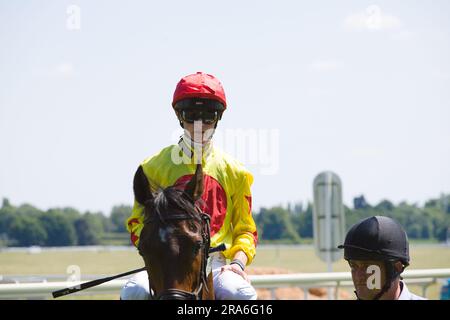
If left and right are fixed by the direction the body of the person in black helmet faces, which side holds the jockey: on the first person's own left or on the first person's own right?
on the first person's own right

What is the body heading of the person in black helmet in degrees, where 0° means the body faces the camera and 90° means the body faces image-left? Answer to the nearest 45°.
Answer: approximately 45°

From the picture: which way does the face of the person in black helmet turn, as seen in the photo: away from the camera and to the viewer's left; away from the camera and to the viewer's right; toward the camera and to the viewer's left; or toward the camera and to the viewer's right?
toward the camera and to the viewer's left

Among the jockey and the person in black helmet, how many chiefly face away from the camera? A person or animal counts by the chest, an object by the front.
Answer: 0

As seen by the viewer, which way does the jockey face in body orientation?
toward the camera

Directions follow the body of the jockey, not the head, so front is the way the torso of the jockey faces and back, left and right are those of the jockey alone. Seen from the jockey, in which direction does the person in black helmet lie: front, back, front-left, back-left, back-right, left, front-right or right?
front-left
